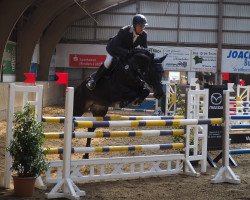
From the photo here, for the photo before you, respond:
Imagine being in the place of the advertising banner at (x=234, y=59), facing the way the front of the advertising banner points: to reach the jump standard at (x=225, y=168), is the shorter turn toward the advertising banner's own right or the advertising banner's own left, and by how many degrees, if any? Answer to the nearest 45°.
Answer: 0° — it already faces it

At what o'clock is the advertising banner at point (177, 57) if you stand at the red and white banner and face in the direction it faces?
The advertising banner is roughly at 9 o'clock from the red and white banner.

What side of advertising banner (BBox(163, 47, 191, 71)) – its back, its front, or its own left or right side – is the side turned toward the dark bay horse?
front

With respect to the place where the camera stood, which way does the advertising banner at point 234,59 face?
facing the viewer

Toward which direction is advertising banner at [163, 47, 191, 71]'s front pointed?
toward the camera

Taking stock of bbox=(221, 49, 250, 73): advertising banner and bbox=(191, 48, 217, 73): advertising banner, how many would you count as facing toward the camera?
2

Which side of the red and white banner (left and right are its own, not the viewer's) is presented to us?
front

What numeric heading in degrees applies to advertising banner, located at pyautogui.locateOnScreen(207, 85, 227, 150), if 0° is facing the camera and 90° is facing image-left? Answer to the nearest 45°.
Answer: approximately 0°

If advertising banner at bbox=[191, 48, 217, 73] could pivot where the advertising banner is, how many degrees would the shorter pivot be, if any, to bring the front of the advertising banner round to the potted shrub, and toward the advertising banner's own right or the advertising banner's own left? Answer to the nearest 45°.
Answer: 0° — it already faces it

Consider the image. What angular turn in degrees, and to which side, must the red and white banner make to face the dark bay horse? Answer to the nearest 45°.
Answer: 0° — it already faces it

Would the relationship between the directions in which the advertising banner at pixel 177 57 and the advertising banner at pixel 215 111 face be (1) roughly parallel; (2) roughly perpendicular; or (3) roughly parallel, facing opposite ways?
roughly parallel

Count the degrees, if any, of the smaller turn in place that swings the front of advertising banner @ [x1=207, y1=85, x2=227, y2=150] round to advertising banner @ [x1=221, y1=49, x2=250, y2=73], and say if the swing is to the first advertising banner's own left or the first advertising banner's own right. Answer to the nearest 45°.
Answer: approximately 180°

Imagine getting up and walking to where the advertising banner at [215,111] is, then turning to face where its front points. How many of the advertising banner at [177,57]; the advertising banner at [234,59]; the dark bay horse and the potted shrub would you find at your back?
2

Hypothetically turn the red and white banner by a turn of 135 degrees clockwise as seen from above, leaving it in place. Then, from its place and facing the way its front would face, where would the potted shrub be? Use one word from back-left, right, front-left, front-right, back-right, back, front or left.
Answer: back-left
